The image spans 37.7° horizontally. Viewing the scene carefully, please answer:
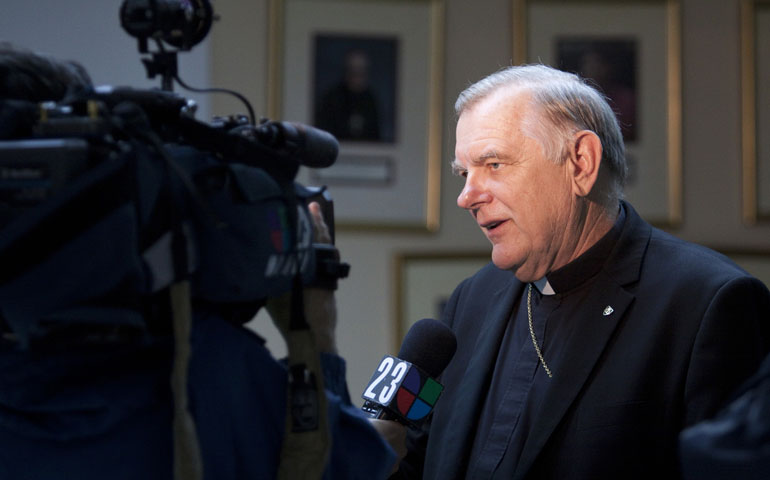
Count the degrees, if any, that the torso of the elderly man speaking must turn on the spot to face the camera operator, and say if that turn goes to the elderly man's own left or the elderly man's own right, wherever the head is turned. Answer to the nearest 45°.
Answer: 0° — they already face them

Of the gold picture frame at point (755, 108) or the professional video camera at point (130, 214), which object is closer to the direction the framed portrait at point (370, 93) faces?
the professional video camera

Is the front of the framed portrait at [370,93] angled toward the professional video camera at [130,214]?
yes

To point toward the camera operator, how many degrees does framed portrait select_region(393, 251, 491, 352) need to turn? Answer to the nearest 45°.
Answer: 0° — it already faces them

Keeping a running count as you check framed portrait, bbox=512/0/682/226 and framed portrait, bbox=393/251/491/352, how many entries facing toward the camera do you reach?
2

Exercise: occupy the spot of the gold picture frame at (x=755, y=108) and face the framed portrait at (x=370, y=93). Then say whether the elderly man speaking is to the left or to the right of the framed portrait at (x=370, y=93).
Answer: left
